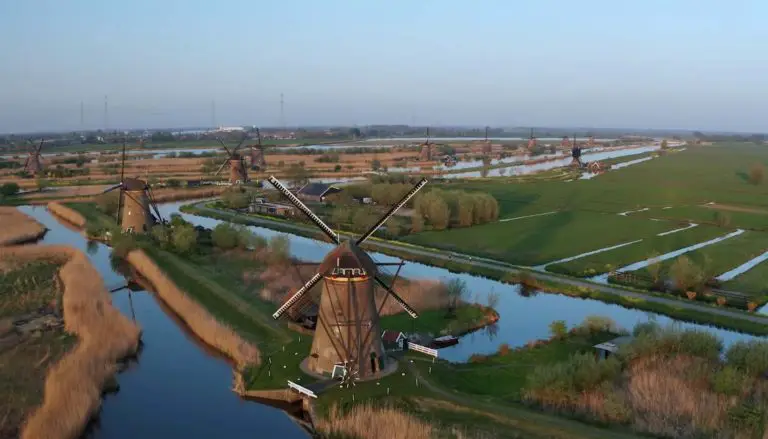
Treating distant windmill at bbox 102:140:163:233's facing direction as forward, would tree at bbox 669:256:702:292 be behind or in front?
behind

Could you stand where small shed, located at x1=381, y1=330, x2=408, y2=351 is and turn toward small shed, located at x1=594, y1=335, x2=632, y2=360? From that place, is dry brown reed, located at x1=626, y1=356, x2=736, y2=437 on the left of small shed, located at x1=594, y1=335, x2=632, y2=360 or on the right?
right
